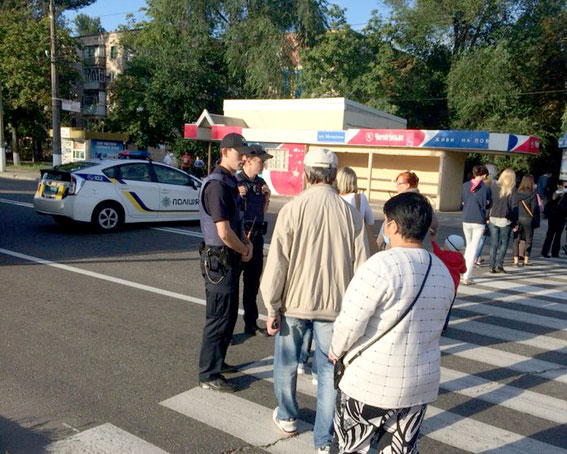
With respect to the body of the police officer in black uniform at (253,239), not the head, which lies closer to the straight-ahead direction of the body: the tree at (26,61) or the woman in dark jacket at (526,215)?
the woman in dark jacket

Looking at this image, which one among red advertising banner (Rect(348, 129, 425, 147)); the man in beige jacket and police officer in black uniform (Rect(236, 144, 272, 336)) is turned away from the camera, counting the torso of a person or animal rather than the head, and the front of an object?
the man in beige jacket

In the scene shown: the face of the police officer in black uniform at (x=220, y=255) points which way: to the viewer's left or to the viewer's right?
to the viewer's right

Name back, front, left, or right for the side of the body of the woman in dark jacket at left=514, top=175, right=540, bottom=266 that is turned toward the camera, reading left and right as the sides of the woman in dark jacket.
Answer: back

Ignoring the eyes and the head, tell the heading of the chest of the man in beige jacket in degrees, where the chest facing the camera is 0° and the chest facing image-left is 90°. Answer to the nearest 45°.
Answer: approximately 180°

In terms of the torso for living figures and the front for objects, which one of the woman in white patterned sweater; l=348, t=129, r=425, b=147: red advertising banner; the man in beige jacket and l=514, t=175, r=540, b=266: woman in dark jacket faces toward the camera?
the red advertising banner

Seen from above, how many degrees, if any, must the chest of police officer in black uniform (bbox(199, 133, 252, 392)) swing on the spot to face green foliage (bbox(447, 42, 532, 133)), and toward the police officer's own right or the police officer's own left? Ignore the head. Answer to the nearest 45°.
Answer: approximately 45° to the police officer's own left

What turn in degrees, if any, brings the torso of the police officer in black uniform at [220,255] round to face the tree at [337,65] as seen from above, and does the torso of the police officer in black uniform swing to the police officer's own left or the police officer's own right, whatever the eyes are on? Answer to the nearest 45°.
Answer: approximately 90° to the police officer's own left

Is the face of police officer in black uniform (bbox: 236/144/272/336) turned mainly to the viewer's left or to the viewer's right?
to the viewer's right

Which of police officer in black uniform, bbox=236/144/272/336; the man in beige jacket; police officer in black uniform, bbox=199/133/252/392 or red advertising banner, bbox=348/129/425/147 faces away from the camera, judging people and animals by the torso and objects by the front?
the man in beige jacket

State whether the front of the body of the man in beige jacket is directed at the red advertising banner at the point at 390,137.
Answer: yes

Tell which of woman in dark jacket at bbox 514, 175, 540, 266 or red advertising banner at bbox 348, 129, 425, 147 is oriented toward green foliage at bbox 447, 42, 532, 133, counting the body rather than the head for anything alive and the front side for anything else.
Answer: the woman in dark jacket

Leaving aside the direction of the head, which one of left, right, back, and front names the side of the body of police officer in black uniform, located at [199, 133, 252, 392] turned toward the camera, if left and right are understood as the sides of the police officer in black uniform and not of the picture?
right
